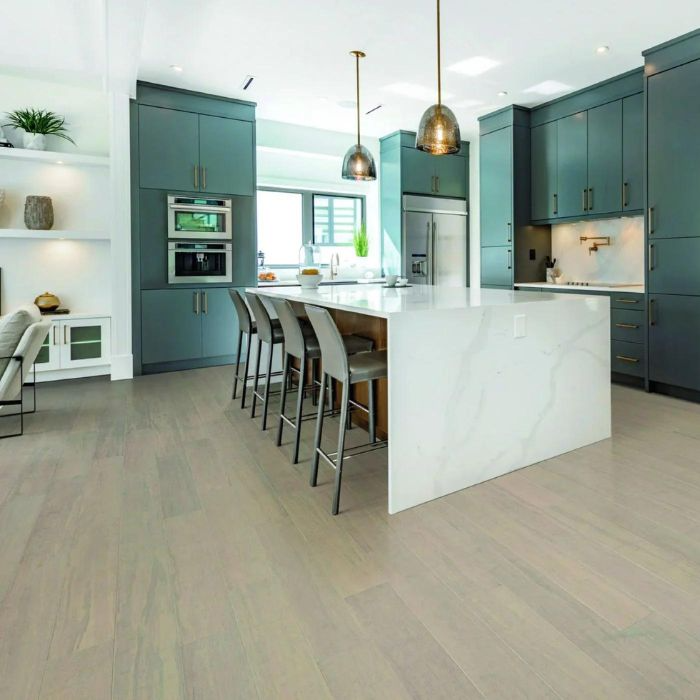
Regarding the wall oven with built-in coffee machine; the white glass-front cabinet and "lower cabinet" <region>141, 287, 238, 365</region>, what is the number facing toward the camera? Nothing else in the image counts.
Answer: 3

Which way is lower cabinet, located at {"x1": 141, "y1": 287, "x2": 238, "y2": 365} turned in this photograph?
toward the camera

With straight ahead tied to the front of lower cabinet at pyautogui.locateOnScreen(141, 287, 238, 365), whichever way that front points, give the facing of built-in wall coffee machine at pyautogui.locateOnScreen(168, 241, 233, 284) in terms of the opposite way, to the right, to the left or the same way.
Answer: the same way

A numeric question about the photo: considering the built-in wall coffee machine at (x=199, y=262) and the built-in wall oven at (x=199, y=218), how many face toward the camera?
2

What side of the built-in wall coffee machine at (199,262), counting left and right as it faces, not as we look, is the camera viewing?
front

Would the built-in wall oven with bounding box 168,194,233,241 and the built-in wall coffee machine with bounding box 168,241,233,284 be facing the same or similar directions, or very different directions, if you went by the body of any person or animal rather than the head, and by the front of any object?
same or similar directions

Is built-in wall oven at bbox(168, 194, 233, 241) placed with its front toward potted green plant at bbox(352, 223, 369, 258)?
no

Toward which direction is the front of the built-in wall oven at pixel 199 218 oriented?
toward the camera

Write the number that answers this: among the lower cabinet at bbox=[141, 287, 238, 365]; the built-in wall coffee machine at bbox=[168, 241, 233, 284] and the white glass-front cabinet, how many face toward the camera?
3

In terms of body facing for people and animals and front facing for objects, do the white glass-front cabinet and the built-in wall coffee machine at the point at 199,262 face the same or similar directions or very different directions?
same or similar directions

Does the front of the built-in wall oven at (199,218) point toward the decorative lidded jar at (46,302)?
no

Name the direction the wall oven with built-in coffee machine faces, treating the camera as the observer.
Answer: facing the viewer
